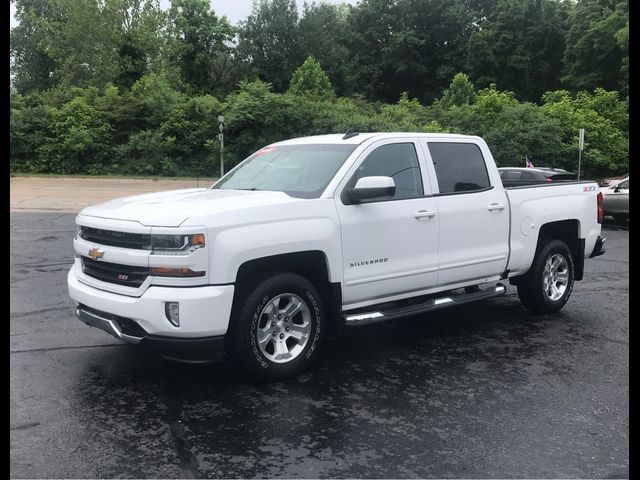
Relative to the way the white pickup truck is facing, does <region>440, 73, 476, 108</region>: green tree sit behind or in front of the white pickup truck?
behind

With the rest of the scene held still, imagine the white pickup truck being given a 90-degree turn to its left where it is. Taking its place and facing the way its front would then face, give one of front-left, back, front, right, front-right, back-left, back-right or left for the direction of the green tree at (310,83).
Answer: back-left

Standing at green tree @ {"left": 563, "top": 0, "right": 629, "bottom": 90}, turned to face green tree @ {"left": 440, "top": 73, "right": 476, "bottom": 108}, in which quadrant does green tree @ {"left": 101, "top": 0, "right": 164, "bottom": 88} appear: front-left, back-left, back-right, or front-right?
front-right

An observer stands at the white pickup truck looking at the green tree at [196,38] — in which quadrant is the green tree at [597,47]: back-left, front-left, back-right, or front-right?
front-right

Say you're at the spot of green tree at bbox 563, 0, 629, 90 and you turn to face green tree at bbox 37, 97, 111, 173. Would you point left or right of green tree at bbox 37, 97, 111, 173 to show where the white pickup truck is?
left

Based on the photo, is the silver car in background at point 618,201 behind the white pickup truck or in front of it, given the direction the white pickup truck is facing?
behind

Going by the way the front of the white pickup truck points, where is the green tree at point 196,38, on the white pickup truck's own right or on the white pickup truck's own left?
on the white pickup truck's own right

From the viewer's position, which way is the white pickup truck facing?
facing the viewer and to the left of the viewer

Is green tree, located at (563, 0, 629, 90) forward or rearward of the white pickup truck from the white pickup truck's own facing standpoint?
rearward
